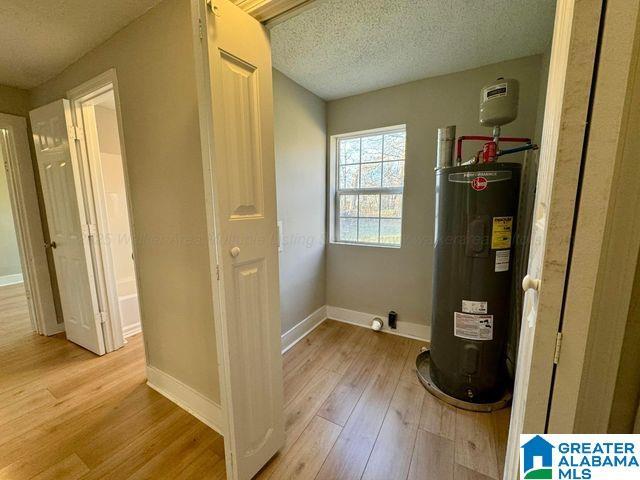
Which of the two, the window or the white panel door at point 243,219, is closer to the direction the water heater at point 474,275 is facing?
the white panel door

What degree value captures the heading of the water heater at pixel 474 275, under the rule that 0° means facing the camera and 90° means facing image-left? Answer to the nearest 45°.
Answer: approximately 0°

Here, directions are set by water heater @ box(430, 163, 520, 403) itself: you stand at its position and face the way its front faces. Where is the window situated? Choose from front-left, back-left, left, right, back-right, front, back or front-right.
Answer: back-right

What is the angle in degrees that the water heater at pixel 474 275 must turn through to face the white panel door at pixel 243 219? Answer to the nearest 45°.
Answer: approximately 45° to its right

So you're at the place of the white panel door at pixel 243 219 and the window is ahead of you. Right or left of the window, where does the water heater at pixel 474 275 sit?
right

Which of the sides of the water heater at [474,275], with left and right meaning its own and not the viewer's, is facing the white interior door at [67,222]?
right

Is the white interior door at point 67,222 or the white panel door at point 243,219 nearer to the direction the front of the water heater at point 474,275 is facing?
the white panel door

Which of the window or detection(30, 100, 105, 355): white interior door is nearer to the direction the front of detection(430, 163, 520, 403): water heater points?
the white interior door
